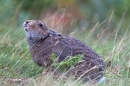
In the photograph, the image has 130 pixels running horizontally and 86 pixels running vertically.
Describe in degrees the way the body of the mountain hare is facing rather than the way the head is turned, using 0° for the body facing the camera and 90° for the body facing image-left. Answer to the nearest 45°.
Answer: approximately 90°
